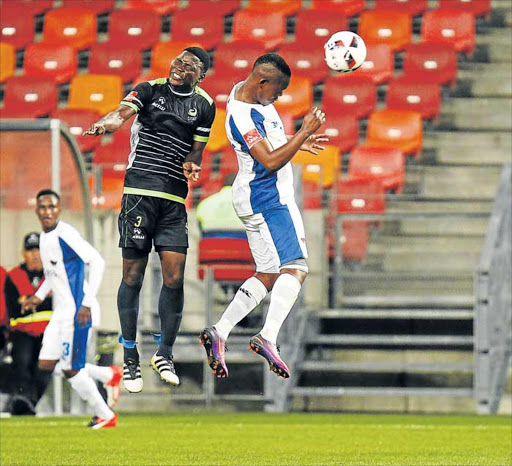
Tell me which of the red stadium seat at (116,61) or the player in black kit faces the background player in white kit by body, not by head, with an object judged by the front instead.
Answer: the red stadium seat

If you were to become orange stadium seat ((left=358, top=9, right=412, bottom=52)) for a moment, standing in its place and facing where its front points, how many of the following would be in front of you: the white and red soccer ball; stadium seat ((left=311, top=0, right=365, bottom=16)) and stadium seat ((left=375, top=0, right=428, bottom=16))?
1

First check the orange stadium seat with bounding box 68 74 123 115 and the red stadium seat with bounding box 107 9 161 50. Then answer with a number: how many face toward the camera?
2

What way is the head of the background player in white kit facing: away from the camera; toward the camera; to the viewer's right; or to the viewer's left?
toward the camera

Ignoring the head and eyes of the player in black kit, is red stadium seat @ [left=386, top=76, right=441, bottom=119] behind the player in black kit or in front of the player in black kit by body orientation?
behind

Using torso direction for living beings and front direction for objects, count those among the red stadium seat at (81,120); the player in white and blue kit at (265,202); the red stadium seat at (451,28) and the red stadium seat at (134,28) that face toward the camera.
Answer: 3

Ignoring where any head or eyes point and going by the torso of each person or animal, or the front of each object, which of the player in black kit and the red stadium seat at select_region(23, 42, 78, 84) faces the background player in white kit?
the red stadium seat

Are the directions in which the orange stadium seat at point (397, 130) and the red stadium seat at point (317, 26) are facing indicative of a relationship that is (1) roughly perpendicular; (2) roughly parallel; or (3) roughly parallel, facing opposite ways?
roughly parallel

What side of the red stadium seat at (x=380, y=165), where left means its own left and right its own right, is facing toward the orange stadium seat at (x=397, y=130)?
back

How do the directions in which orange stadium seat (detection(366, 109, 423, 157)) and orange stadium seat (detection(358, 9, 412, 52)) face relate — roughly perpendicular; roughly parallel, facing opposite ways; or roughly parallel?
roughly parallel

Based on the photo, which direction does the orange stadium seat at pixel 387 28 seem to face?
toward the camera

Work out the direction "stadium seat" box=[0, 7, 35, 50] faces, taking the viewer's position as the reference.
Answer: facing the viewer

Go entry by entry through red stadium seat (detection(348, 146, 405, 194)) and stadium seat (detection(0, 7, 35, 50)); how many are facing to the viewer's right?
0

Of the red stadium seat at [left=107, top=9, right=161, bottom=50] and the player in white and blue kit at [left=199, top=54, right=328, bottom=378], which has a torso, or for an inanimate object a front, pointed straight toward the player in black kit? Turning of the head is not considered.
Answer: the red stadium seat

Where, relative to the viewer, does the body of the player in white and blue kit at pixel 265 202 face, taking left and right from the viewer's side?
facing to the right of the viewer

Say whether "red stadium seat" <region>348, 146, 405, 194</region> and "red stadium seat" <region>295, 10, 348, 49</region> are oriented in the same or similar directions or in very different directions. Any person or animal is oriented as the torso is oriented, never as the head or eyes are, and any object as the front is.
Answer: same or similar directions

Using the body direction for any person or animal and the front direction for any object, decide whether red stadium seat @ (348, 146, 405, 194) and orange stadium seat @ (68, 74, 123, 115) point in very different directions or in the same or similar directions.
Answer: same or similar directions

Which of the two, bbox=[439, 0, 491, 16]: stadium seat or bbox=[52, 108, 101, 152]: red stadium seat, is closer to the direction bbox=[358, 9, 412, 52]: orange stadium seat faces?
the red stadium seat

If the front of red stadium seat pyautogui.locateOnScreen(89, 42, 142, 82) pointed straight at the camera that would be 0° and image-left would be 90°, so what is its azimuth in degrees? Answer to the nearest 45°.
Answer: approximately 0°

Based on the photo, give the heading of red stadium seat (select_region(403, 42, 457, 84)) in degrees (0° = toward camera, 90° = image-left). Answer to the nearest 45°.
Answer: approximately 0°
